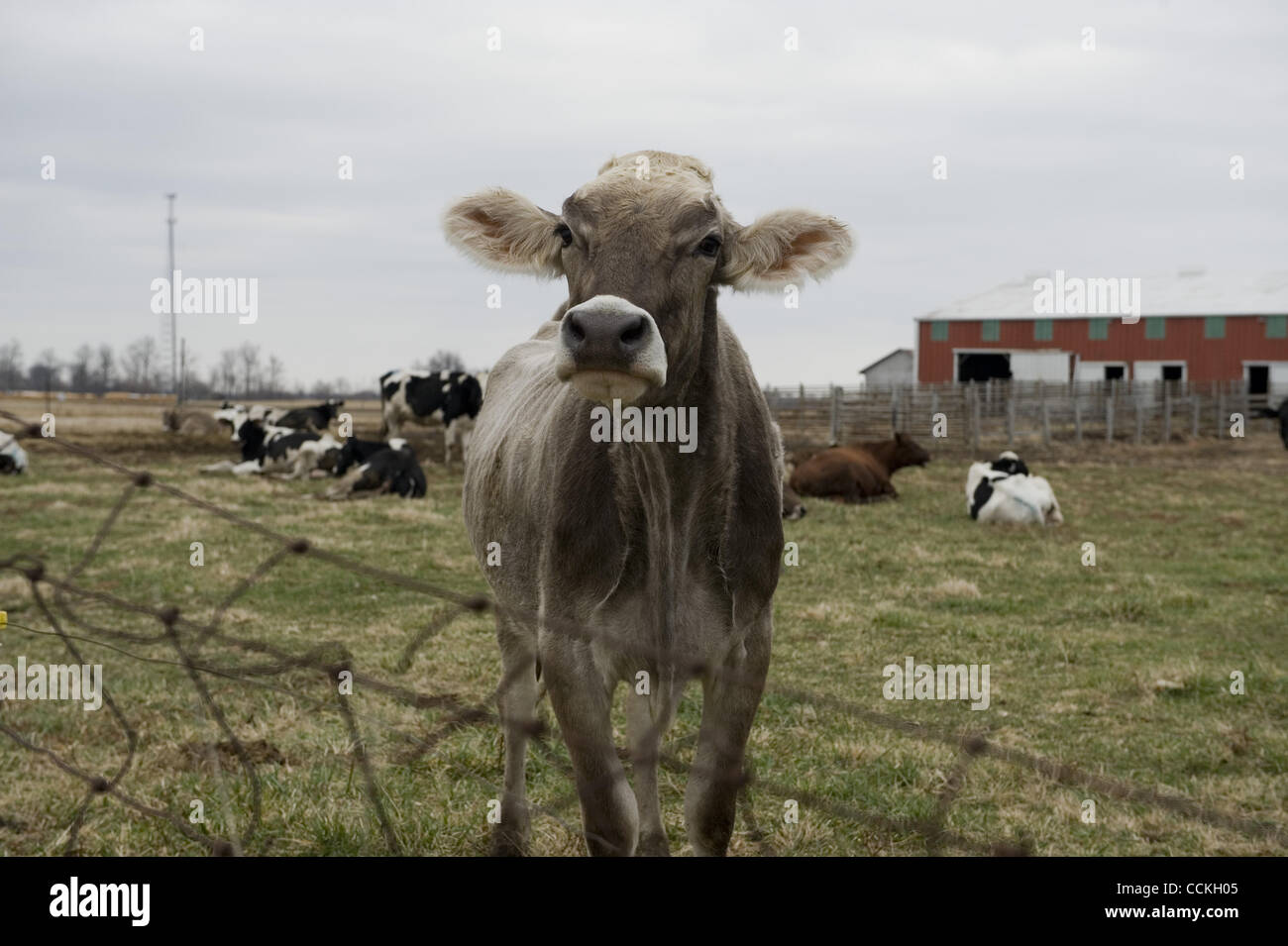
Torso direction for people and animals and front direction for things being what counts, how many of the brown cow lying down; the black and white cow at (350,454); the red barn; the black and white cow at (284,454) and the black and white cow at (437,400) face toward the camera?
1

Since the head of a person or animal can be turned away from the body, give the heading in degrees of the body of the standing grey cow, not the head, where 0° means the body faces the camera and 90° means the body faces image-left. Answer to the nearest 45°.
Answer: approximately 0°

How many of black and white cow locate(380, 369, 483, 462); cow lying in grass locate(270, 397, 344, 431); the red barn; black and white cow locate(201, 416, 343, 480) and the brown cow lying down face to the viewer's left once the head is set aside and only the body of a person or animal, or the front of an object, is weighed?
2

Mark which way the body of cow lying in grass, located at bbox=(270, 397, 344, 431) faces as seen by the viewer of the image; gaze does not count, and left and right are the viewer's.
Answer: facing to the right of the viewer

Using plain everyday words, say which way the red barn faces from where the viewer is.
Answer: facing the viewer

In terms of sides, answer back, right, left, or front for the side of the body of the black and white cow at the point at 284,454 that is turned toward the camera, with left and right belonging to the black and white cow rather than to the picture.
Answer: left

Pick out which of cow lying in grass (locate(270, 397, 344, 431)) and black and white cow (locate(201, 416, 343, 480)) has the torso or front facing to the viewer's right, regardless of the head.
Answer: the cow lying in grass

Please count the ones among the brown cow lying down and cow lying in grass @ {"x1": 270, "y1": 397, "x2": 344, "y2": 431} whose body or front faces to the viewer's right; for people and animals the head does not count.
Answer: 2

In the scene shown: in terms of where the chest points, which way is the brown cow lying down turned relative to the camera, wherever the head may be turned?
to the viewer's right

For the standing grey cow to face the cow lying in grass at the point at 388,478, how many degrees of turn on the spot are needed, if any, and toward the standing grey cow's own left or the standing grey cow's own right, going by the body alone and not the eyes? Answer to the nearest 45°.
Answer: approximately 180°

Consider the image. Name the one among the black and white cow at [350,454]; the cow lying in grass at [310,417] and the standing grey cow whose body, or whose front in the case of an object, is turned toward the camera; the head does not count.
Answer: the standing grey cow
